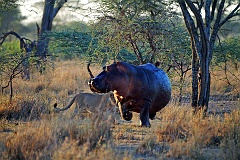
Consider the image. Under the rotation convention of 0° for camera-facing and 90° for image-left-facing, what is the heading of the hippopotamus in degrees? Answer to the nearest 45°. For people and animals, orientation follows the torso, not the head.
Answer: approximately 45°

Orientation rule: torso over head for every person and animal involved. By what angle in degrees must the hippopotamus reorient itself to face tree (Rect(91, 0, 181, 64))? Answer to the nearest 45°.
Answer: approximately 135° to its right
